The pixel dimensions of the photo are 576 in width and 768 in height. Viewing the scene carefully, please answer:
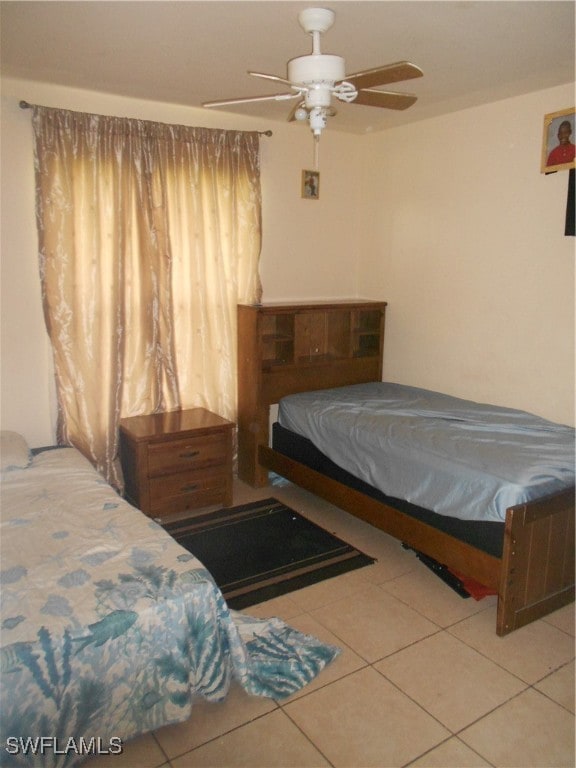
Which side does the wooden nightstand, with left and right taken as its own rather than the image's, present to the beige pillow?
right

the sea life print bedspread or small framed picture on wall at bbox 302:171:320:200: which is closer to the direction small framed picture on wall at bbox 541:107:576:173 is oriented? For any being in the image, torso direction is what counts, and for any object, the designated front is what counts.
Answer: the sea life print bedspread

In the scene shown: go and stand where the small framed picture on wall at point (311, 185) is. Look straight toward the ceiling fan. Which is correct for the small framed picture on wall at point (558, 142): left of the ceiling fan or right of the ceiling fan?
left

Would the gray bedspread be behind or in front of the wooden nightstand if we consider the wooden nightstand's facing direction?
in front

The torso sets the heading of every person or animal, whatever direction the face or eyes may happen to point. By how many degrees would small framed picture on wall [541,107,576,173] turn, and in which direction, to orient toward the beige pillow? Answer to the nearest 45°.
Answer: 0° — it already faces it

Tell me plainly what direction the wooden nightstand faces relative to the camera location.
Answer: facing the viewer and to the right of the viewer

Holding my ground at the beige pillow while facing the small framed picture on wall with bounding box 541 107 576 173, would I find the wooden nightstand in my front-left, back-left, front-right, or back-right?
front-left

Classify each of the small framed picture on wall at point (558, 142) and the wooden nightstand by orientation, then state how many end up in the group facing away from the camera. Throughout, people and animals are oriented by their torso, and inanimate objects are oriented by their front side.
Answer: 0

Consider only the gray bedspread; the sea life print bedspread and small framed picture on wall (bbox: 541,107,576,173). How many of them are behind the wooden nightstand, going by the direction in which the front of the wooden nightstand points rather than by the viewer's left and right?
0

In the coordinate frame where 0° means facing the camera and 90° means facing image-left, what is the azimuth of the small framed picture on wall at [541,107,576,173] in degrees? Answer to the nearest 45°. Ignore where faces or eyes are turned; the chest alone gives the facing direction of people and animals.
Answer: approximately 45°

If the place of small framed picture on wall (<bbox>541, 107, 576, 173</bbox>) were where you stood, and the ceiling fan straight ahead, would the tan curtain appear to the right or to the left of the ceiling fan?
right

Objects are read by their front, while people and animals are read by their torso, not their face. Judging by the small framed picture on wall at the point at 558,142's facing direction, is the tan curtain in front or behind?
in front
